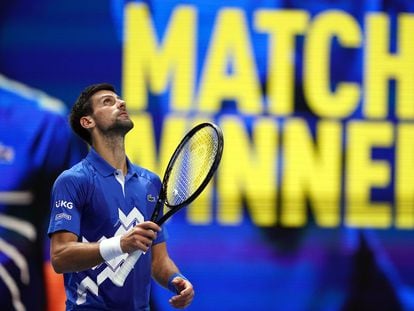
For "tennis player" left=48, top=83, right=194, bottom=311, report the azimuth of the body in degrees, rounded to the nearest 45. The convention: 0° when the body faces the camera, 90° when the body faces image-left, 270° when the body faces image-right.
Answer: approximately 315°
